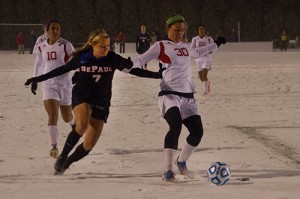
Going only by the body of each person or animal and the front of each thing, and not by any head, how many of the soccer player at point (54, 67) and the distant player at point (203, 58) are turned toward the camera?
2

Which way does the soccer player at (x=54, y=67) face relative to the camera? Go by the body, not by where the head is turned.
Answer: toward the camera

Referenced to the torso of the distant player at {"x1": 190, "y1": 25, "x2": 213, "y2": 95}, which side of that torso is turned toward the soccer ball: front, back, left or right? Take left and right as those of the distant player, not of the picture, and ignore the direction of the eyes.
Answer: front

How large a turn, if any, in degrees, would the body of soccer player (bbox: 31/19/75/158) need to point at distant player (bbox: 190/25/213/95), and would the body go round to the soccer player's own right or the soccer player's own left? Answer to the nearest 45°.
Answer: approximately 135° to the soccer player's own left

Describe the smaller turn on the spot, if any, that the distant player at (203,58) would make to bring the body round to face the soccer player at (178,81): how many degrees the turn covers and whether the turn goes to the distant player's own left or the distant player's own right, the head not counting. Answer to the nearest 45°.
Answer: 0° — they already face them

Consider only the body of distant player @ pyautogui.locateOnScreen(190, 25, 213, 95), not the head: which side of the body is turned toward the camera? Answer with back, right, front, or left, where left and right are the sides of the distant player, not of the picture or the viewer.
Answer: front

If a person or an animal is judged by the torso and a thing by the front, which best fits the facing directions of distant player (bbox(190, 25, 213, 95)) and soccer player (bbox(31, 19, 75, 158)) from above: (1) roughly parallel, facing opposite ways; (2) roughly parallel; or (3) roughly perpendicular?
roughly parallel

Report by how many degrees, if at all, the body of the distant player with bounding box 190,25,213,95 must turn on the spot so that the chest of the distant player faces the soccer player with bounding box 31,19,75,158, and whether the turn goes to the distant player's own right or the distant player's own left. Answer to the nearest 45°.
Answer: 0° — they already face them

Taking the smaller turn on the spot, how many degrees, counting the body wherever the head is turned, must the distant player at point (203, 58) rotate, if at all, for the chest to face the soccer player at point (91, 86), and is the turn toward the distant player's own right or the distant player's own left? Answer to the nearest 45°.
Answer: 0° — they already face them

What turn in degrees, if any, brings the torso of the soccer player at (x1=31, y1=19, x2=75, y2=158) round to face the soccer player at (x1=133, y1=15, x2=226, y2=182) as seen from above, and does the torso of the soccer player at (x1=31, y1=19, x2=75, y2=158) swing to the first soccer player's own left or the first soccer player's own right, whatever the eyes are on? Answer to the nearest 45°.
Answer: approximately 45° to the first soccer player's own left
